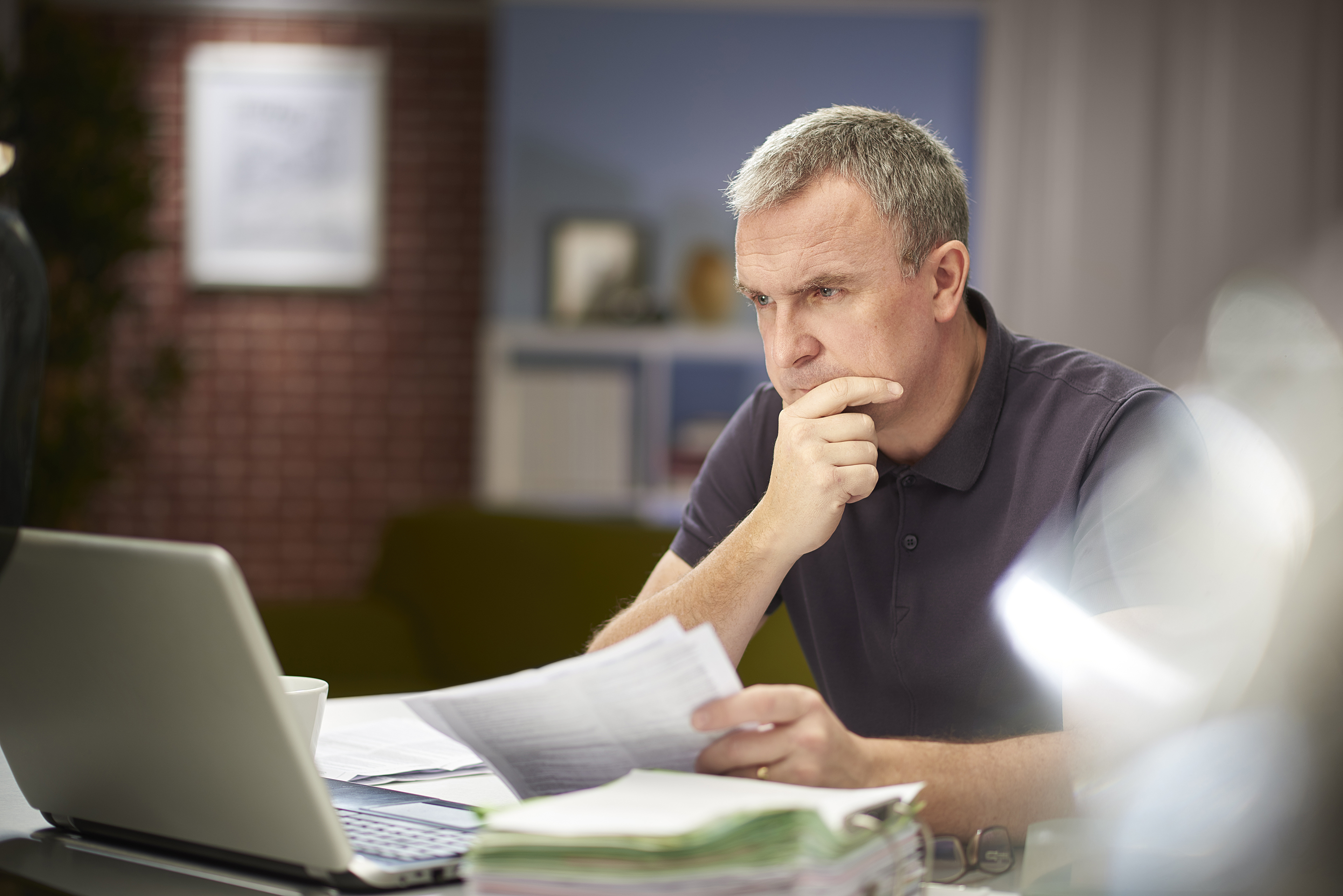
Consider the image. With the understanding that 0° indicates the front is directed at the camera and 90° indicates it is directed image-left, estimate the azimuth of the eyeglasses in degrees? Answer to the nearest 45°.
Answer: approximately 0°

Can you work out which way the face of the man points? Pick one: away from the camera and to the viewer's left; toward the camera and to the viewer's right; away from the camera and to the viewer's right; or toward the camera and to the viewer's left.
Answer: toward the camera and to the viewer's left

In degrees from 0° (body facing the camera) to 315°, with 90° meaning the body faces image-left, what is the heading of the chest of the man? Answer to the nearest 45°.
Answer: approximately 45°

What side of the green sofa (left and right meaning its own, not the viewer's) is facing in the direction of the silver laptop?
front

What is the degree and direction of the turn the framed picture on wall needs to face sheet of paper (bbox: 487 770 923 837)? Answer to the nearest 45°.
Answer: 0° — it already faces it

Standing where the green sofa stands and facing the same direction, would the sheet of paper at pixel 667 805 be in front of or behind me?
in front

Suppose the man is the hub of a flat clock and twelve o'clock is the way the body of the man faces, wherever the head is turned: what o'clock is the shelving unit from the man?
The shelving unit is roughly at 4 o'clock from the man.

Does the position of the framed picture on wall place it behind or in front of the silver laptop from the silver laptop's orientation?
in front

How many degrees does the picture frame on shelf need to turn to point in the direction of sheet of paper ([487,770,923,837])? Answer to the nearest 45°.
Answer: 0° — it already faces it
